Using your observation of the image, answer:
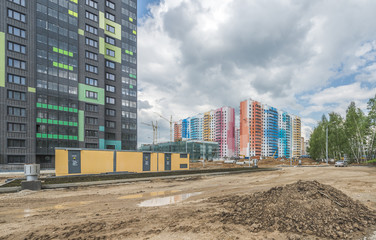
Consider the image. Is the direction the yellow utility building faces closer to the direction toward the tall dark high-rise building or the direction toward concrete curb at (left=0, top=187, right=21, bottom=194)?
the concrete curb

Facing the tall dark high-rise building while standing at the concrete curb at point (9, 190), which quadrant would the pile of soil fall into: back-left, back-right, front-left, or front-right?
back-right

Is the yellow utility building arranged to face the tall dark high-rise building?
no

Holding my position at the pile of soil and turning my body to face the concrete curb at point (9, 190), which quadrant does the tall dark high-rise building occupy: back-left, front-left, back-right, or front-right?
front-right

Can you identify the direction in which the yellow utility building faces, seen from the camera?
facing the viewer and to the right of the viewer

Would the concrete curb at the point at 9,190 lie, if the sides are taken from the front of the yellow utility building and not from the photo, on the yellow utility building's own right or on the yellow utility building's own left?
on the yellow utility building's own right

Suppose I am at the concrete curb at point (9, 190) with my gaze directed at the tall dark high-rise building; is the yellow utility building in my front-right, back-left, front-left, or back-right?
front-right
